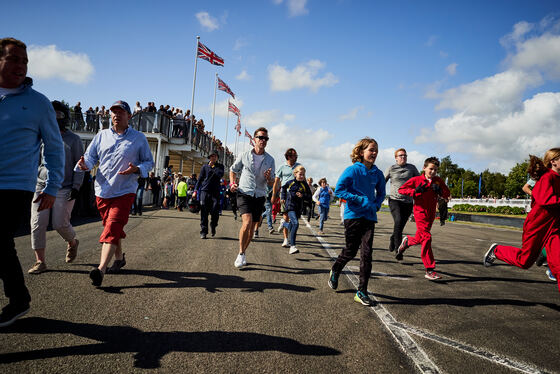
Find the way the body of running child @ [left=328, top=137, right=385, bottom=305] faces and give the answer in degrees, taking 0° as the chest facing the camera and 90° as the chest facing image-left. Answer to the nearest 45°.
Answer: approximately 315°

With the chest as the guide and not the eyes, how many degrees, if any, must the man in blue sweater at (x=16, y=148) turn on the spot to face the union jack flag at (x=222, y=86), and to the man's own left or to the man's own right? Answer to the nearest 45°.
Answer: approximately 180°

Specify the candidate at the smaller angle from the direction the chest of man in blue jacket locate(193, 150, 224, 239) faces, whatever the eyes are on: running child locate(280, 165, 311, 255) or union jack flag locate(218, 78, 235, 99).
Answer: the running child

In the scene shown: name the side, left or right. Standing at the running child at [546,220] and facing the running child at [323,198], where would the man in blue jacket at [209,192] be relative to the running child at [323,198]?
left

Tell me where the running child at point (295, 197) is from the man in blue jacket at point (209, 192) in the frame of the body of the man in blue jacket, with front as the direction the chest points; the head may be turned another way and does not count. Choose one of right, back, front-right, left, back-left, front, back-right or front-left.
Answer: front-left

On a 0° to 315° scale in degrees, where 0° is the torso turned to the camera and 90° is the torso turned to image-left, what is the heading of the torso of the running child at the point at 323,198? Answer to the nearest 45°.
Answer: approximately 0°

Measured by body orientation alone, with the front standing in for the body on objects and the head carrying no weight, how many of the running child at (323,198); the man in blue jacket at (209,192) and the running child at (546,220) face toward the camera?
2

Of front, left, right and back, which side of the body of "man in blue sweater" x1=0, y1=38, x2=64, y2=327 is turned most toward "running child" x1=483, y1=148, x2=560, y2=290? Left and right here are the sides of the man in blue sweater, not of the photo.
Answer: left

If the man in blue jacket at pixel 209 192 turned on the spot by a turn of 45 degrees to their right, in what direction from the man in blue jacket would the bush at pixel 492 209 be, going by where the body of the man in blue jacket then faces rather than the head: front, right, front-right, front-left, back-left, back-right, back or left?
back

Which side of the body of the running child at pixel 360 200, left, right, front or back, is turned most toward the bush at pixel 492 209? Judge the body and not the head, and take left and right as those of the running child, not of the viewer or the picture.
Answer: left

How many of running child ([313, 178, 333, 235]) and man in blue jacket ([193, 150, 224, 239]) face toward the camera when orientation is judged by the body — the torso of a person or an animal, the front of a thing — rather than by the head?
2
